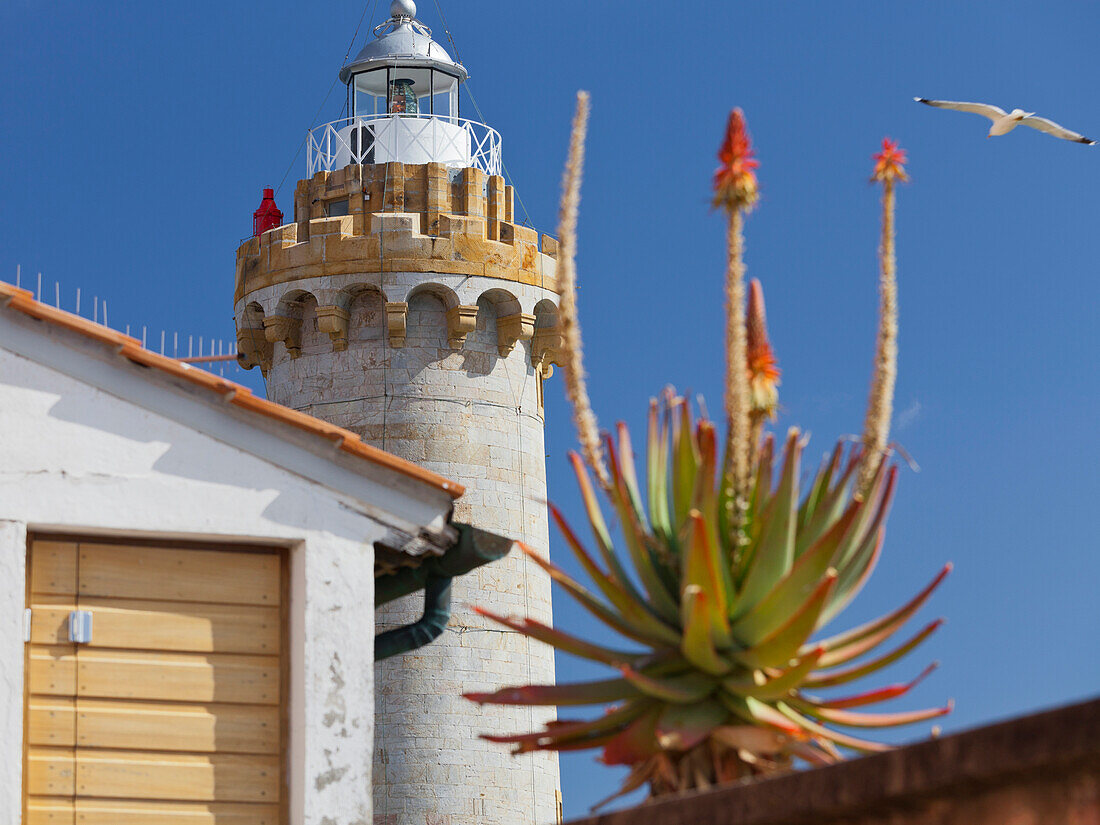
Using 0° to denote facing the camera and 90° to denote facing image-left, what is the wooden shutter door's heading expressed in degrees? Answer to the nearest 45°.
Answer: approximately 0°

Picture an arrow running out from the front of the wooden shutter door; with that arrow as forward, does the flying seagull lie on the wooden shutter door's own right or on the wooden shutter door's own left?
on the wooden shutter door's own left

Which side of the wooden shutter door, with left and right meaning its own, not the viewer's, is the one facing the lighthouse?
back
